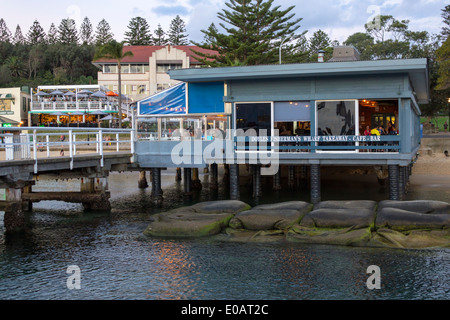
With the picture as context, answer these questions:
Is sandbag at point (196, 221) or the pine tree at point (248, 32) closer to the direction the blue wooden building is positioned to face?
the sandbag

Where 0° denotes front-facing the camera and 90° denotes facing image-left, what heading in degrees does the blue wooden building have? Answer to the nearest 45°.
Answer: approximately 0°

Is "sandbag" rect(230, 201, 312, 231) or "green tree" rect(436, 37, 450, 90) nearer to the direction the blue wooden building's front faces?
the sandbag

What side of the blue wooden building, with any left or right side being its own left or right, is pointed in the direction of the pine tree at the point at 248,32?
back

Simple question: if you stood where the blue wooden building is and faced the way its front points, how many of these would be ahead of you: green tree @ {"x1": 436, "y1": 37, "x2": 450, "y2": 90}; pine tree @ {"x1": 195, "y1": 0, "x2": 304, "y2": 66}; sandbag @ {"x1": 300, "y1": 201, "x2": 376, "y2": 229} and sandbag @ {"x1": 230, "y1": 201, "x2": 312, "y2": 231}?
2

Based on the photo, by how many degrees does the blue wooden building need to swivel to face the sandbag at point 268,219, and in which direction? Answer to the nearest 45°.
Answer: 0° — it already faces it

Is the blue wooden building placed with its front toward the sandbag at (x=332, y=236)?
yes

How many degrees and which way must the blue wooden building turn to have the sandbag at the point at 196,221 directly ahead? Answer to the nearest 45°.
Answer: approximately 45° to its right

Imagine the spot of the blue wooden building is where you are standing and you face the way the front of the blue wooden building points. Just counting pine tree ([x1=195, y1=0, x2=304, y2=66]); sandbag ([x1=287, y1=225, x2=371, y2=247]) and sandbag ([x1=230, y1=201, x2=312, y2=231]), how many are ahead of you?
2
